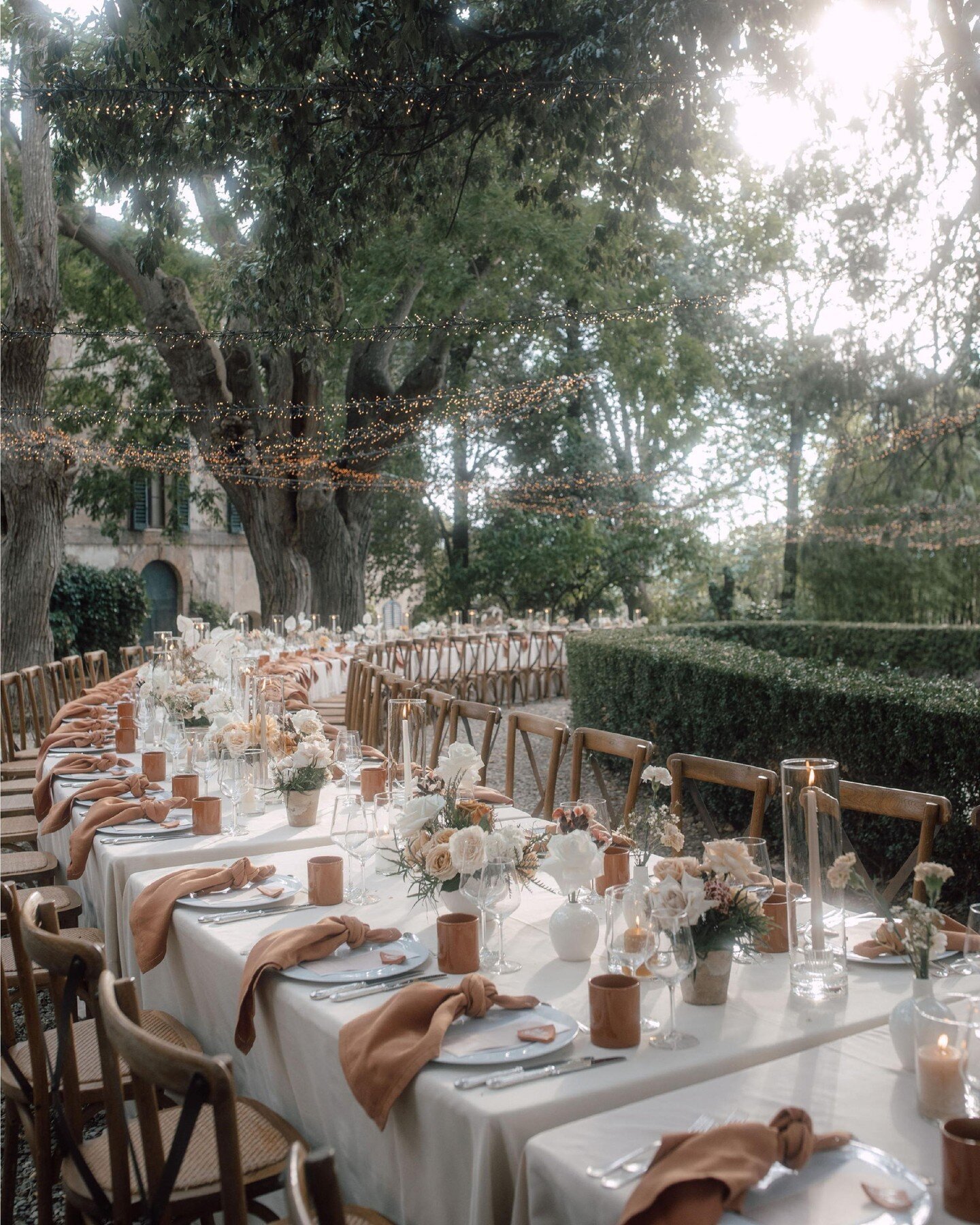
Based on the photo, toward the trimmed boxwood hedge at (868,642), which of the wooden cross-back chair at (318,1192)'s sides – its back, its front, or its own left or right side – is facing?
front

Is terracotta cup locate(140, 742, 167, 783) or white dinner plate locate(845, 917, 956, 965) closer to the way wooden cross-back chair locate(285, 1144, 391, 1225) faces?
the white dinner plate

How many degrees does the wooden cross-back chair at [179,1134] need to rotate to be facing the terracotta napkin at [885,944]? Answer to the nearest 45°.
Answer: approximately 45° to its right

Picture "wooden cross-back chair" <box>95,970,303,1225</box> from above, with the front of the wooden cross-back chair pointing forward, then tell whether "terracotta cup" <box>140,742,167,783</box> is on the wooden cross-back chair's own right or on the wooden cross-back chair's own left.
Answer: on the wooden cross-back chair's own left

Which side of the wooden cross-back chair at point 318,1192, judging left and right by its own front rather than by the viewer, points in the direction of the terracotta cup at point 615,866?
front

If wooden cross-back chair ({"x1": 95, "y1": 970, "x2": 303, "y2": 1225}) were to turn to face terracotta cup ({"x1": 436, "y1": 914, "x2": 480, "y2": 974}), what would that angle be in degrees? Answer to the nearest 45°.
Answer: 0° — it already faces it

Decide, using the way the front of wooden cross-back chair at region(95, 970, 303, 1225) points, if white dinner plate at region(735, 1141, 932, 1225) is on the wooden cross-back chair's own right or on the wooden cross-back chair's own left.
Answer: on the wooden cross-back chair's own right

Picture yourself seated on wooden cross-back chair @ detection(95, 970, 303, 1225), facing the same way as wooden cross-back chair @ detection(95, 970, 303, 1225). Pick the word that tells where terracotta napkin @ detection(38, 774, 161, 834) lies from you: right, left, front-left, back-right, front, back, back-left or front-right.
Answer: front-left

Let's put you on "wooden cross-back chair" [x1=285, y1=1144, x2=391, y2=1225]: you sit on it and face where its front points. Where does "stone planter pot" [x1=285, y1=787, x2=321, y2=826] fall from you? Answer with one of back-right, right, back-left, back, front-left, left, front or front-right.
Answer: front-left

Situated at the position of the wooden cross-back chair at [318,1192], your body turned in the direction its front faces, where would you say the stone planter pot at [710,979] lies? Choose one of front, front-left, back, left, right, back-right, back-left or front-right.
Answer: front

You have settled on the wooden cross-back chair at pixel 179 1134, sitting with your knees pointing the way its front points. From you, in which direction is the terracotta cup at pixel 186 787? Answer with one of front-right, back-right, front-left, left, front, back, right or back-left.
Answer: front-left

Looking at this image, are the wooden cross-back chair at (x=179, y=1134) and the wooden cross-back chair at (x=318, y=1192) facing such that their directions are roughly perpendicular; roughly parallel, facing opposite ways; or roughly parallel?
roughly parallel

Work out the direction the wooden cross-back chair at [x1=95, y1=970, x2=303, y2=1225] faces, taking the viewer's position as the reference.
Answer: facing away from the viewer and to the right of the viewer

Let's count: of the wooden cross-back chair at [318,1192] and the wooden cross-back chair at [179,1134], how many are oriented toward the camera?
0

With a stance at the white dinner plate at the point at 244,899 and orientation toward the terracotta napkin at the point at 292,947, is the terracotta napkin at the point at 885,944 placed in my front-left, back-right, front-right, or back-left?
front-left

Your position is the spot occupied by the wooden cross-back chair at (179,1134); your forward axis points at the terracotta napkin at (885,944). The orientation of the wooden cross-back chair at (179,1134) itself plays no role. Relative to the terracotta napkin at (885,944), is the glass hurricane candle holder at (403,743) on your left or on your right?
left

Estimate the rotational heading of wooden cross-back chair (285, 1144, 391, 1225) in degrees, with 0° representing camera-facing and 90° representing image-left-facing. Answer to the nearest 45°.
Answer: approximately 225°

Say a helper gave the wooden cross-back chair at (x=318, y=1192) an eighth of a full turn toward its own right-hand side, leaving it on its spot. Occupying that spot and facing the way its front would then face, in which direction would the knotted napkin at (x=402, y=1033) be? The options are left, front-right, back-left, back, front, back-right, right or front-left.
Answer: left

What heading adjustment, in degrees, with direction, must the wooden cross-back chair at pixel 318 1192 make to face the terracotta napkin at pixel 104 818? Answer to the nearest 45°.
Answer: approximately 45° to its left

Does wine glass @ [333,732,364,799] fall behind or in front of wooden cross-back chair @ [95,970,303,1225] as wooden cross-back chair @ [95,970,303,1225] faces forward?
in front
